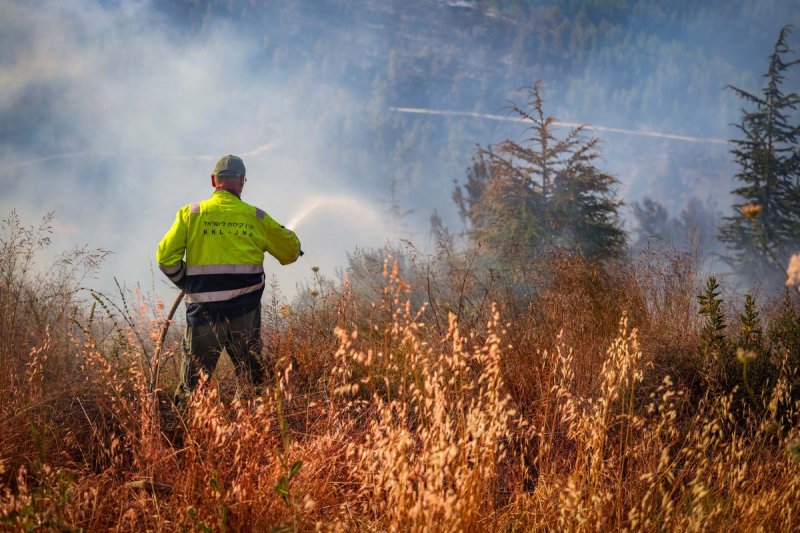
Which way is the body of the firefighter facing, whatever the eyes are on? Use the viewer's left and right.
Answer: facing away from the viewer

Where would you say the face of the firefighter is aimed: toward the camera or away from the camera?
away from the camera
